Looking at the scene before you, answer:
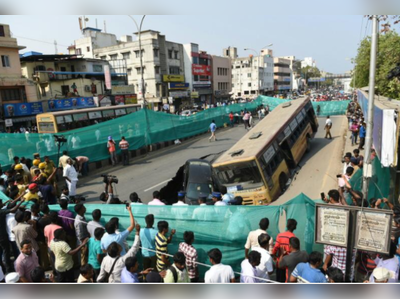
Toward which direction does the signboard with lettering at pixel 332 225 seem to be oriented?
toward the camera

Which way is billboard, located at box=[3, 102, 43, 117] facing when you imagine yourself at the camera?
facing the viewer

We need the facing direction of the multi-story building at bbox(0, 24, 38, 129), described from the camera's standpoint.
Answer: facing the viewer and to the right of the viewer

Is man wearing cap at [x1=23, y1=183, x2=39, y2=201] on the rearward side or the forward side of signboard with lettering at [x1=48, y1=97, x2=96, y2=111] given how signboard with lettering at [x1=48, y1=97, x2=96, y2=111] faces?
on the forward side

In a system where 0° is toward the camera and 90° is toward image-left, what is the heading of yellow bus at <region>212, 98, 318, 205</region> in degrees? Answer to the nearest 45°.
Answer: approximately 45°

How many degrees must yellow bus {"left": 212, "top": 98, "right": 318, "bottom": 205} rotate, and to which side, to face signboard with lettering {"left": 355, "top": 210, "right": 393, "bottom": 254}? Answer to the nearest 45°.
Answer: approximately 45° to its left

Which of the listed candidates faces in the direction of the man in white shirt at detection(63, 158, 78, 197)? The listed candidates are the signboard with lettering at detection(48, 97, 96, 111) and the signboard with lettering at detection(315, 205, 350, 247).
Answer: the signboard with lettering at detection(48, 97, 96, 111)

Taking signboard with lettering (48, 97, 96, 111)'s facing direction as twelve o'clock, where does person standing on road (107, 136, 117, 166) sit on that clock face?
The person standing on road is roughly at 12 o'clock from the signboard with lettering.

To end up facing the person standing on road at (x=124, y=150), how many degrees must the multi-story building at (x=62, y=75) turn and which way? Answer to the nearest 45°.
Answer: approximately 45° to its right

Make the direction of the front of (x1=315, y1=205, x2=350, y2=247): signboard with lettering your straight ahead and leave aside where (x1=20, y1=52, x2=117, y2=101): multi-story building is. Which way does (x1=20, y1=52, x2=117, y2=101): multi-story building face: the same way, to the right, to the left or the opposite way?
to the left

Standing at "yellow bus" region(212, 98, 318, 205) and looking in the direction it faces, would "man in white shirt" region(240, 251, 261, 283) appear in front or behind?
in front

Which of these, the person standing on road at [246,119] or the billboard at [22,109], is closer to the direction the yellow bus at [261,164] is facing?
the billboard

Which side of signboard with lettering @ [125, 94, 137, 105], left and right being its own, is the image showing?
front

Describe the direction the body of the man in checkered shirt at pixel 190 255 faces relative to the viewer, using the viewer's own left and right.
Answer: facing away from the viewer
